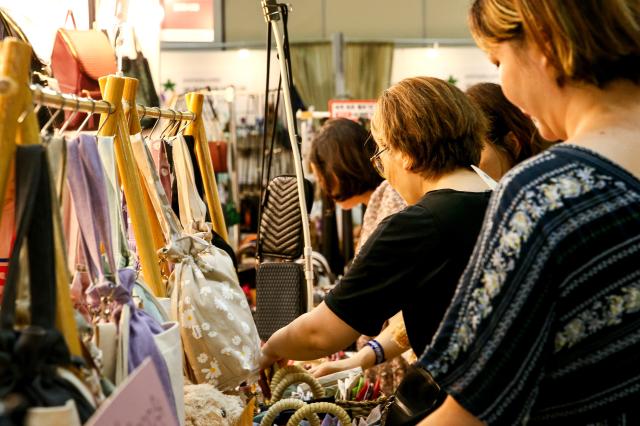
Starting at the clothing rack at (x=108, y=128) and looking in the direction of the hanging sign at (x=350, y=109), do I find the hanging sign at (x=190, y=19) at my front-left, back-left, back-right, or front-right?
front-left

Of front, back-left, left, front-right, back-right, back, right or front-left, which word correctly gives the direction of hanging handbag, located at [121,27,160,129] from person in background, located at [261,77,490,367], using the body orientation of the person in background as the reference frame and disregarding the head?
front

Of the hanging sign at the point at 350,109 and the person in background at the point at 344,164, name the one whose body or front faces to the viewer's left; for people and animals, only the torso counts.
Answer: the person in background

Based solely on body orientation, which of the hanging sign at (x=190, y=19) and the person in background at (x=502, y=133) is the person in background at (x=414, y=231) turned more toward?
the hanging sign

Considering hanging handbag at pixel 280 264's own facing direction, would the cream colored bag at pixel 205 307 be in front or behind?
in front

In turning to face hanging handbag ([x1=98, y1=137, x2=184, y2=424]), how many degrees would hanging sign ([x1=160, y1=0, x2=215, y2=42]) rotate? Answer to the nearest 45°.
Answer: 0° — it already faces it

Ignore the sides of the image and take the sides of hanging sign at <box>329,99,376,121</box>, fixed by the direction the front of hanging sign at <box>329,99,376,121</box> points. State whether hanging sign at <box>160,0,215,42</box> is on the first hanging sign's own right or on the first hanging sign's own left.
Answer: on the first hanging sign's own right

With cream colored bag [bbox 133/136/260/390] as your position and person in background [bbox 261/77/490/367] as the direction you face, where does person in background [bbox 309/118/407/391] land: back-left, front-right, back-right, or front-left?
front-left

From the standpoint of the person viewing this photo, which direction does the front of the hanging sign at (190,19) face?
facing the viewer

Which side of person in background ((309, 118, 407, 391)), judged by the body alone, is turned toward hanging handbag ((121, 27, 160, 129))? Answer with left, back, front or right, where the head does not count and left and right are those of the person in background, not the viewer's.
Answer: front

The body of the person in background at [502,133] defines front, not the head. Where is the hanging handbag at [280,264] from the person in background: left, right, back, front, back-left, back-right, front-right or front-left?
front-left

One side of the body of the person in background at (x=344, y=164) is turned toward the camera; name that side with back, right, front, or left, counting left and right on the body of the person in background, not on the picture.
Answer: left

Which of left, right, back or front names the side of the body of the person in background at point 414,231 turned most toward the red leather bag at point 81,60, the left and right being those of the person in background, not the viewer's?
front

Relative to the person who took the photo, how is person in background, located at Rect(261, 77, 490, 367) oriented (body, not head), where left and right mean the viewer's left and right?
facing away from the viewer and to the left of the viewer
